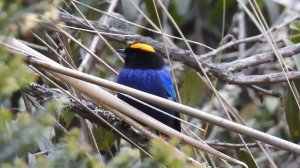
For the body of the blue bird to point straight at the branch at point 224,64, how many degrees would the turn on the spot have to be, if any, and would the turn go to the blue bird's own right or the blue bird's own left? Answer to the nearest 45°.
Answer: approximately 135° to the blue bird's own left

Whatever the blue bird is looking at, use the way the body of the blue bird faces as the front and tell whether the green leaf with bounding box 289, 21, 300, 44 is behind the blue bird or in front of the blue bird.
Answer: behind
